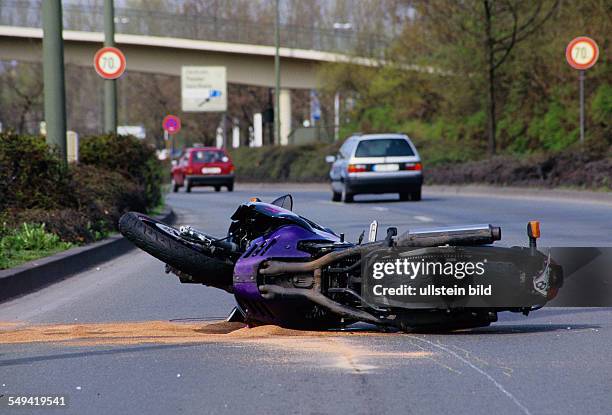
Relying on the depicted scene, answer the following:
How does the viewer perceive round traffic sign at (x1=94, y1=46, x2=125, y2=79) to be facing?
facing the viewer

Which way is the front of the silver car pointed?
away from the camera

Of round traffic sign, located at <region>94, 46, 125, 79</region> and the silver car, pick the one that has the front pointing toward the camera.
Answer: the round traffic sign

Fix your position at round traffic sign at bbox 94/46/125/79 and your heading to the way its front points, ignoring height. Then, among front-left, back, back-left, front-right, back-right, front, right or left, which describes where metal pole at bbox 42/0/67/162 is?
front

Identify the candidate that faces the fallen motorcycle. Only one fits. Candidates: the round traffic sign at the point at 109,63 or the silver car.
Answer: the round traffic sign

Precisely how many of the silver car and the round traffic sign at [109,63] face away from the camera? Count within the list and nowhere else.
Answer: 1

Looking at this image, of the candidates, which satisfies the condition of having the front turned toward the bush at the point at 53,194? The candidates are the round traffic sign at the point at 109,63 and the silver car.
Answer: the round traffic sign

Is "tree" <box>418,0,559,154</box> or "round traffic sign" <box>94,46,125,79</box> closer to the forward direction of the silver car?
the tree

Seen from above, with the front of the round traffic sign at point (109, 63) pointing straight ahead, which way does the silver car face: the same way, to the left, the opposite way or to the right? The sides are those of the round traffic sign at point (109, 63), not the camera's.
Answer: the opposite way

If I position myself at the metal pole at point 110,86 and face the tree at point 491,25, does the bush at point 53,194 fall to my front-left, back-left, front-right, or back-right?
back-right

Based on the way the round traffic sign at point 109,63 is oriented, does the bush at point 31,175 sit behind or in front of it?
in front

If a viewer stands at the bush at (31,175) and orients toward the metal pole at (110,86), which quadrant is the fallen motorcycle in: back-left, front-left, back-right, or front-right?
back-right
